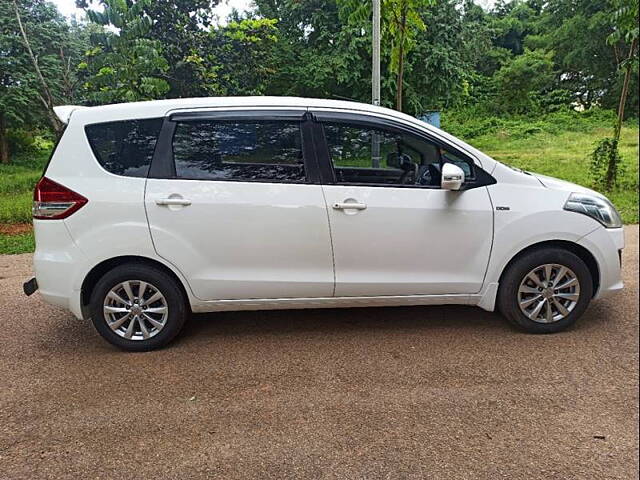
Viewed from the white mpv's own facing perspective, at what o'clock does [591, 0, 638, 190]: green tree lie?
The green tree is roughly at 11 o'clock from the white mpv.

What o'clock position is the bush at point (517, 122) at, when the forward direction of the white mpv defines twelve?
The bush is roughly at 11 o'clock from the white mpv.

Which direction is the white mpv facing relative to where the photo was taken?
to the viewer's right
